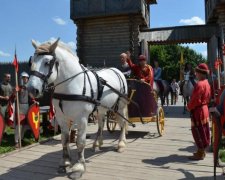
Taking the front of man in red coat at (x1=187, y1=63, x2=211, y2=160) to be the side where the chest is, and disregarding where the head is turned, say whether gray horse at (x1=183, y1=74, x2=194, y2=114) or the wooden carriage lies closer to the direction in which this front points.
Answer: the wooden carriage

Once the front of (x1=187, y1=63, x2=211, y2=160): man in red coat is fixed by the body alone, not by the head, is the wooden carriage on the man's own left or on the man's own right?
on the man's own right

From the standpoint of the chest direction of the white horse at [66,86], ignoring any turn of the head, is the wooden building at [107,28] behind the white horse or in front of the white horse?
behind

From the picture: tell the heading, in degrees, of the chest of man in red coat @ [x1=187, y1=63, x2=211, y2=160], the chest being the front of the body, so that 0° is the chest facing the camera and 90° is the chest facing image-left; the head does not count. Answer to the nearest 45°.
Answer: approximately 90°

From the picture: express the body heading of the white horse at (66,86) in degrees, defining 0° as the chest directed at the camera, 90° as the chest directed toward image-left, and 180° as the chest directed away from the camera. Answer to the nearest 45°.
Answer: approximately 45°

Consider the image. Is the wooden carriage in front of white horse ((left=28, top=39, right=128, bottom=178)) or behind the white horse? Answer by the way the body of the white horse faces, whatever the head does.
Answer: behind

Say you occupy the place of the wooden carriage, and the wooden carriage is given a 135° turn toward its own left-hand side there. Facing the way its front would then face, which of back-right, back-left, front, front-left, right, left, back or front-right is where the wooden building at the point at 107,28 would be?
left

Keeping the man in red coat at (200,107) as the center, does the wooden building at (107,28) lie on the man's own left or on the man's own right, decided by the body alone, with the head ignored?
on the man's own right

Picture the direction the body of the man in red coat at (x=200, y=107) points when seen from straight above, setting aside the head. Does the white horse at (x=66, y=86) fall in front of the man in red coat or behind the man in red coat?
in front

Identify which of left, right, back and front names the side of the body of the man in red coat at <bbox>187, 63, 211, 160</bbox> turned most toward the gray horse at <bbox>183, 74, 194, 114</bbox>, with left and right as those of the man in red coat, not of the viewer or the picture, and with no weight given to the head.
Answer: right

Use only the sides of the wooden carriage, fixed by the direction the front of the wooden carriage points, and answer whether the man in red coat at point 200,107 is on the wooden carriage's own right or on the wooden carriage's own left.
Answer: on the wooden carriage's own left

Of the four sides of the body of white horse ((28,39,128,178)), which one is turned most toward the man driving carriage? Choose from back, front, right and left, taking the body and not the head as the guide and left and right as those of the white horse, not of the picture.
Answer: back

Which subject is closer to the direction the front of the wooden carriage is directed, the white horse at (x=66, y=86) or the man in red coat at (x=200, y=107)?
the white horse
